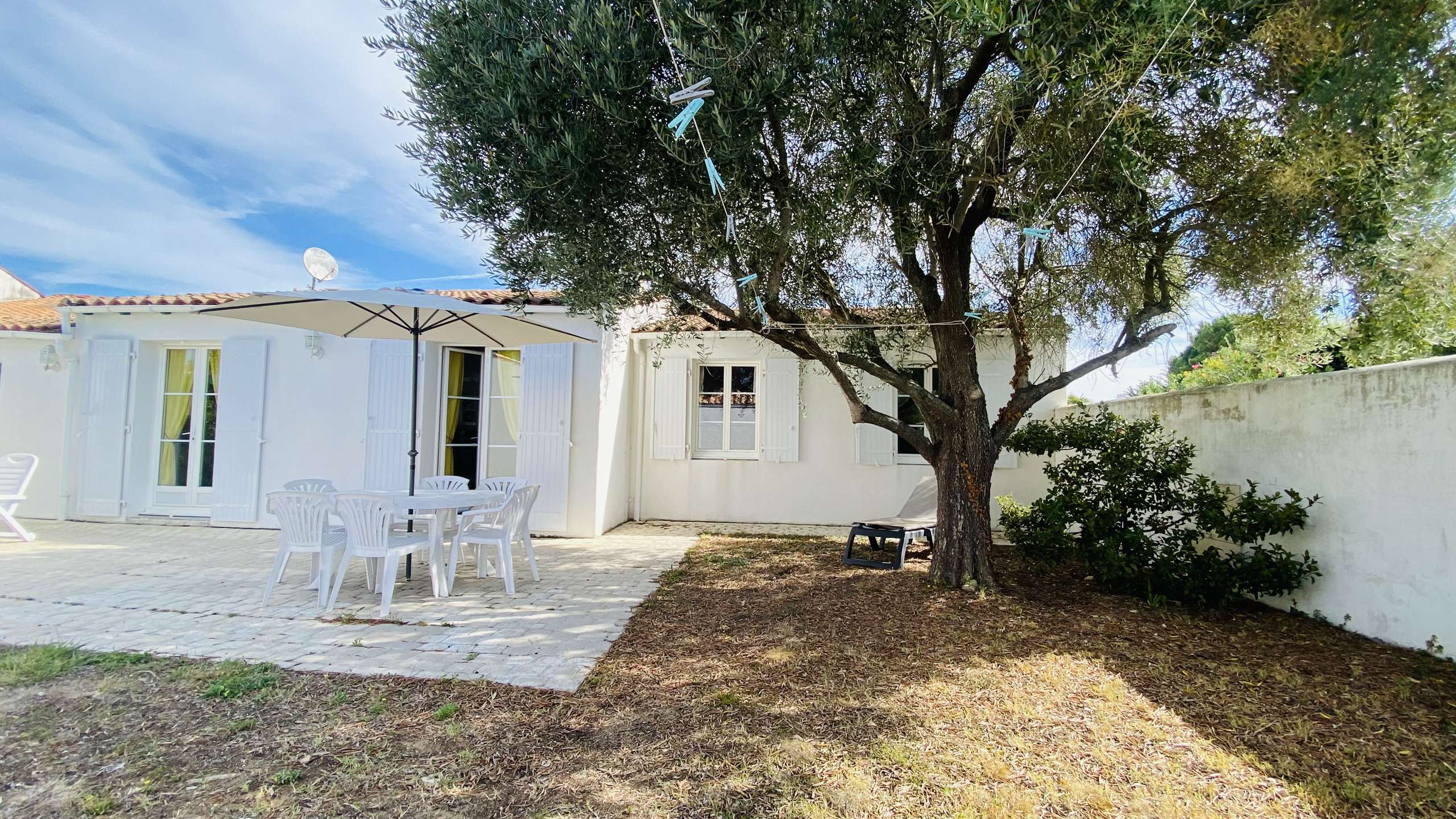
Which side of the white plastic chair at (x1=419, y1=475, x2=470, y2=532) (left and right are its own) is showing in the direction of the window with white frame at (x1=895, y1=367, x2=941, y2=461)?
left

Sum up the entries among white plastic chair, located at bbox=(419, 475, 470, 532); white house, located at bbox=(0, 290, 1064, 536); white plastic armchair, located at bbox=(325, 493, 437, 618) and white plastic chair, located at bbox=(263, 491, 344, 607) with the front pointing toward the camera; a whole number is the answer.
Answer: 2

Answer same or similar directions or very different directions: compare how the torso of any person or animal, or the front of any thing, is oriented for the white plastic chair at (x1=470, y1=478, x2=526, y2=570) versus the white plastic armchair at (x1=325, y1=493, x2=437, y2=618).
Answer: very different directions

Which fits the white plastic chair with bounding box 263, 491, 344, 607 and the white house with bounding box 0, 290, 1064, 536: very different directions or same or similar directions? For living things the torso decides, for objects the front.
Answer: very different directions

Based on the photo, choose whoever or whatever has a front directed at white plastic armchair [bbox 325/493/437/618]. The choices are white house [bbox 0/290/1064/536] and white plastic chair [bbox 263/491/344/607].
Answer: the white house

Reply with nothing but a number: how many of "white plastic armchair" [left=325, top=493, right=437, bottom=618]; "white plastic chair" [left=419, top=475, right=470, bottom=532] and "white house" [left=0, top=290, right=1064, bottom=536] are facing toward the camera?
2

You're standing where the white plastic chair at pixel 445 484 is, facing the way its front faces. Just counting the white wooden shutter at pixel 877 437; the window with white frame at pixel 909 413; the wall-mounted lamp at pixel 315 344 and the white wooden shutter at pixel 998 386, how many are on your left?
3

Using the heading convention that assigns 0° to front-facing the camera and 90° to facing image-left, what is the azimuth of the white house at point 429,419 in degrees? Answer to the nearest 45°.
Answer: approximately 0°

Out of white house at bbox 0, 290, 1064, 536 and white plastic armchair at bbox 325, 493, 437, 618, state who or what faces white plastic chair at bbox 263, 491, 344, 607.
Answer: the white house

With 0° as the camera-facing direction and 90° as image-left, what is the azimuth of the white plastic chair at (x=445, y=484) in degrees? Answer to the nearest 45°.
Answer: approximately 0°

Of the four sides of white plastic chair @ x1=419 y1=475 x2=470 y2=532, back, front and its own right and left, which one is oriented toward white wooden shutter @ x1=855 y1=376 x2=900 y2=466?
left

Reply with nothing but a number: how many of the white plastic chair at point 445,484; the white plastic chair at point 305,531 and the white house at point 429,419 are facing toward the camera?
2

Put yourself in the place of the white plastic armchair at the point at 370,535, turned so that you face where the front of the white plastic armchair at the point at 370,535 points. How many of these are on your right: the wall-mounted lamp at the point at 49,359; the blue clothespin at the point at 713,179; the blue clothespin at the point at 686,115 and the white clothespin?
3

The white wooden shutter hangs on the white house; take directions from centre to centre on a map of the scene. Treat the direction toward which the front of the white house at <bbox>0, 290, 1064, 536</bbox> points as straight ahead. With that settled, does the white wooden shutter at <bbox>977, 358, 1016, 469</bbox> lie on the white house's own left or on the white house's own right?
on the white house's own left
